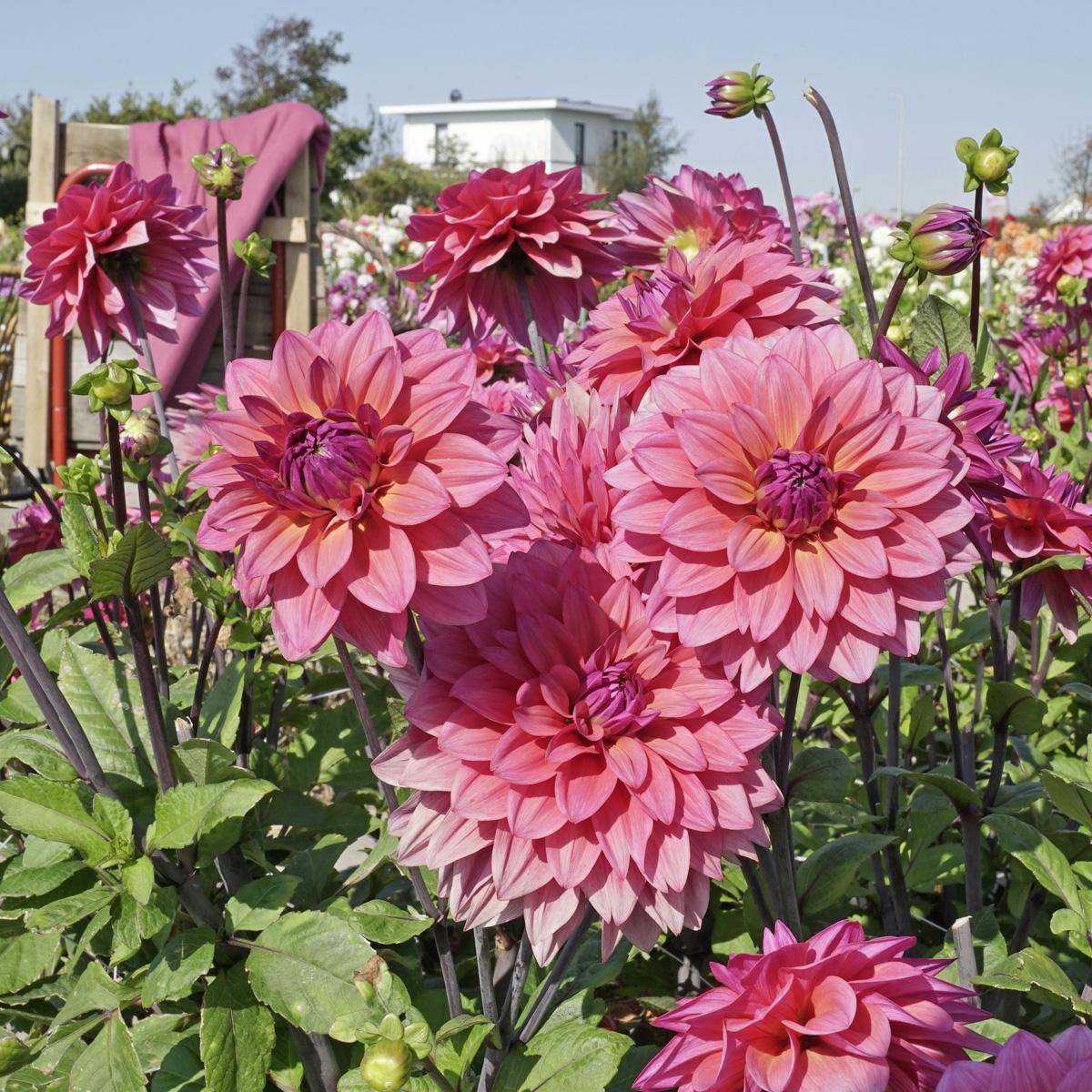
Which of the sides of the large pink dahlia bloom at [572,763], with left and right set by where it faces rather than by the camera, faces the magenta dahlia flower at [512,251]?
back

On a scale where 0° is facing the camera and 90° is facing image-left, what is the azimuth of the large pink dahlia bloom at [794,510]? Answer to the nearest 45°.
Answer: approximately 0°

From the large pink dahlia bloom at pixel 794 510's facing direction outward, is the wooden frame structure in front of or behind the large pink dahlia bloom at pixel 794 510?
behind
